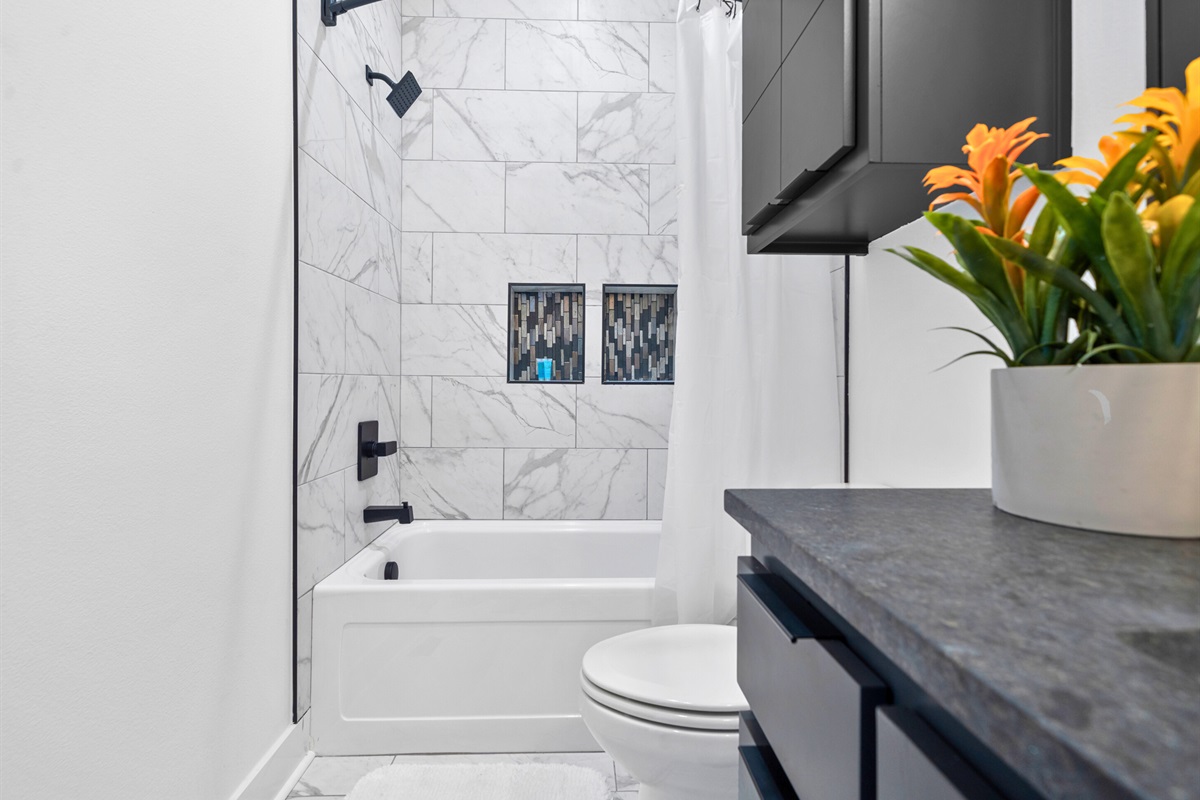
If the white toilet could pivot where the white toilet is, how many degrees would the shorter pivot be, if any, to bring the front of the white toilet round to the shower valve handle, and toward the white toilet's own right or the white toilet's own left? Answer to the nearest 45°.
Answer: approximately 45° to the white toilet's own right

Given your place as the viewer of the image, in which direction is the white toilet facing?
facing to the left of the viewer

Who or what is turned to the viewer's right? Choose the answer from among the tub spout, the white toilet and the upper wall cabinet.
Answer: the tub spout

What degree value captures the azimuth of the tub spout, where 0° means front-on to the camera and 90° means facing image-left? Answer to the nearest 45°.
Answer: approximately 270°

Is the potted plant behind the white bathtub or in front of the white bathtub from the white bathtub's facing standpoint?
in front

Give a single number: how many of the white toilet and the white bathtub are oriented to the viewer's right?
0

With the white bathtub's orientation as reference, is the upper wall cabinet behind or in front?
in front

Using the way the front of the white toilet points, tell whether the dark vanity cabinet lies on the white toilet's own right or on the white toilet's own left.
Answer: on the white toilet's own left

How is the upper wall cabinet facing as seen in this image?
to the viewer's left
